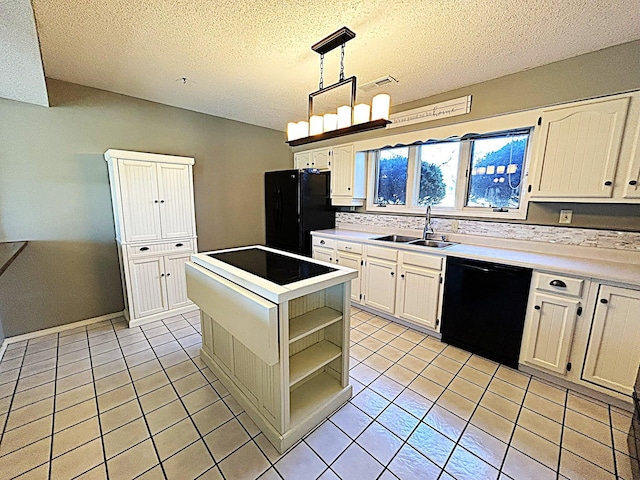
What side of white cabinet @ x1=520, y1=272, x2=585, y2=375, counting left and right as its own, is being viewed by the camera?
front

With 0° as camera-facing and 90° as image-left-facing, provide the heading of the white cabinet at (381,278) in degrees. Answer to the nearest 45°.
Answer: approximately 45°

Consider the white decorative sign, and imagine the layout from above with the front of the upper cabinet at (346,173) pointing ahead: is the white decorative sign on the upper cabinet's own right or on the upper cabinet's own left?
on the upper cabinet's own left

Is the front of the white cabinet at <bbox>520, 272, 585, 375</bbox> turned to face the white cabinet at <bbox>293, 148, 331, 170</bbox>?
no

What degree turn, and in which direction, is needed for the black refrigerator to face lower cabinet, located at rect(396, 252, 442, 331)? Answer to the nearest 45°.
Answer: approximately 90° to its left

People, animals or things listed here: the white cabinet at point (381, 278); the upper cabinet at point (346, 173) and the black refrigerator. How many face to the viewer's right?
0

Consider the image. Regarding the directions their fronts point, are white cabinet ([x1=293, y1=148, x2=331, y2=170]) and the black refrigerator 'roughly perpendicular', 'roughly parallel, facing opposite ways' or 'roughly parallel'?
roughly parallel

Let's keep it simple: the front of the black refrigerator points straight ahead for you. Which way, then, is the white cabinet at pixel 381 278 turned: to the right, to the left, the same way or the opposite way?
the same way

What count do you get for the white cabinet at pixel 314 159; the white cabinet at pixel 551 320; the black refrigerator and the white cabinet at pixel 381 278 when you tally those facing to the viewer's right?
0

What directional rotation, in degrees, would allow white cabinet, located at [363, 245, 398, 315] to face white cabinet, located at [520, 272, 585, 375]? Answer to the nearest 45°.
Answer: approximately 90° to its left

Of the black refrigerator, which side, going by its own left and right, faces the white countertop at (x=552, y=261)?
left

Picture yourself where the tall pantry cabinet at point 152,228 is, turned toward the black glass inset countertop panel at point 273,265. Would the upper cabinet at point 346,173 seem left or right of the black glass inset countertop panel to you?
left

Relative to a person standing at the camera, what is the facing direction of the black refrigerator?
facing the viewer and to the left of the viewer

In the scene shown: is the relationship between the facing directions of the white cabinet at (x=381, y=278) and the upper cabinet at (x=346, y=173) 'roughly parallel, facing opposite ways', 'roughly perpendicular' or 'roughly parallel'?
roughly parallel

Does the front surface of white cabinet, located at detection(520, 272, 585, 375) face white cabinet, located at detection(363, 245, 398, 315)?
no

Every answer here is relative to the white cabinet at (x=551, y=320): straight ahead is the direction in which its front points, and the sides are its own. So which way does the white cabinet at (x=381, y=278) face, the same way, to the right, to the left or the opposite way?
the same way
